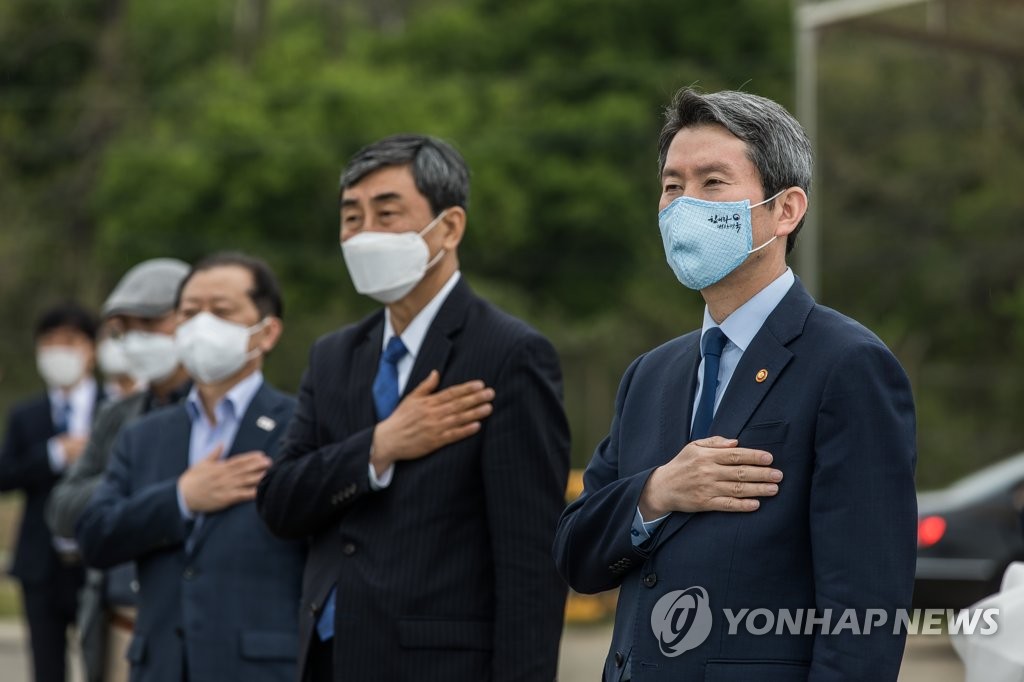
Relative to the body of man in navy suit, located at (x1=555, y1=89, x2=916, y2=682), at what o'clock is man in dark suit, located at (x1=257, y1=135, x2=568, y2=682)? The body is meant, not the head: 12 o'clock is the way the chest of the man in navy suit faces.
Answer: The man in dark suit is roughly at 3 o'clock from the man in navy suit.

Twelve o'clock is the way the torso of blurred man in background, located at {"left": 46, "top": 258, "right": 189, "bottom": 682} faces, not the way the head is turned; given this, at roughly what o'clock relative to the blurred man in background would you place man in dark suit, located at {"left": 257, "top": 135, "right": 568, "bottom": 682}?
The man in dark suit is roughly at 10 o'clock from the blurred man in background.

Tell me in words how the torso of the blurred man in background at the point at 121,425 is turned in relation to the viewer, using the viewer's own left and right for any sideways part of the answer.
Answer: facing the viewer and to the left of the viewer

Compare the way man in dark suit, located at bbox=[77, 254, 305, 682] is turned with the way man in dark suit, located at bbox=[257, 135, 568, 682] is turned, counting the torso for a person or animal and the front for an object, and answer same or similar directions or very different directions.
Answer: same or similar directions

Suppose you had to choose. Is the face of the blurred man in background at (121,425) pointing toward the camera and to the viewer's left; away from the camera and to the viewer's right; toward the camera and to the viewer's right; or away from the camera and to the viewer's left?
toward the camera and to the viewer's left

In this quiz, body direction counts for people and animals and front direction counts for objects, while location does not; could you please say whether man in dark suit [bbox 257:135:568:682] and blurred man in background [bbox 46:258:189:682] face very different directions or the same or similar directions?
same or similar directions

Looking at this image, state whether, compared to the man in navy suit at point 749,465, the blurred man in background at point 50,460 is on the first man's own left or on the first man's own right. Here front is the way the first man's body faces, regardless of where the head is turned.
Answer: on the first man's own right

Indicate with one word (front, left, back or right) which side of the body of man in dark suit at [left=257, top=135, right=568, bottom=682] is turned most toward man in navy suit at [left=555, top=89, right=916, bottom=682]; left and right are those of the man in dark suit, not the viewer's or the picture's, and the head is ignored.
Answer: left

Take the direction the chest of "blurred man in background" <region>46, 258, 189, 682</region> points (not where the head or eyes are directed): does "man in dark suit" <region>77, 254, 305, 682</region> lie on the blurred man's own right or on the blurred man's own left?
on the blurred man's own left

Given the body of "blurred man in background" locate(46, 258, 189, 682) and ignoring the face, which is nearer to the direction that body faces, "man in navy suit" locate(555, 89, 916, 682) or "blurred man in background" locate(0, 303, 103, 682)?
the man in navy suit

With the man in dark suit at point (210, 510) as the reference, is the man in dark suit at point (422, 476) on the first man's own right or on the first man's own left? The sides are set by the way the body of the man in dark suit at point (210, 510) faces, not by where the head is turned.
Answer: on the first man's own left

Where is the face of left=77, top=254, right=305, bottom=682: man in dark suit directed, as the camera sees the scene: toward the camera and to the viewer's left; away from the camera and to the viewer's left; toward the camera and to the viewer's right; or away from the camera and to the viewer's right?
toward the camera and to the viewer's left

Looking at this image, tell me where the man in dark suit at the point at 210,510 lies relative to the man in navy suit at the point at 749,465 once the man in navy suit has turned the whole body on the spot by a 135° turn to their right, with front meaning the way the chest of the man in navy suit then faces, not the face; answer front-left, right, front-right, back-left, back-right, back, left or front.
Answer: front-left

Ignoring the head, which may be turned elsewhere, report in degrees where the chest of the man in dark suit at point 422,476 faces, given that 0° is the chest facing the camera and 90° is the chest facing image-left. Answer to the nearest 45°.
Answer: approximately 45°

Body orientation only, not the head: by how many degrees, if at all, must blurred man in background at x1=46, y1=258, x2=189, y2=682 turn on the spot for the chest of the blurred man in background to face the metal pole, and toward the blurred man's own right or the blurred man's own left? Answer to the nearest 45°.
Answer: approximately 180°
